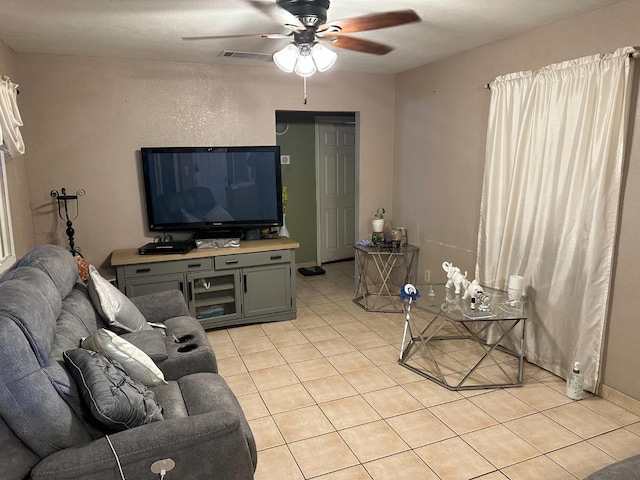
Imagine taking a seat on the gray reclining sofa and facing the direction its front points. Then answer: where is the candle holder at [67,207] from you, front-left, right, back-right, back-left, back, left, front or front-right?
left

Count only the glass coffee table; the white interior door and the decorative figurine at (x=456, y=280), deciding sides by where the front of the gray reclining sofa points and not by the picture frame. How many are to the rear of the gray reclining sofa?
0

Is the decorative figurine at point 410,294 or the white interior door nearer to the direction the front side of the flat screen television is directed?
the decorative figurine

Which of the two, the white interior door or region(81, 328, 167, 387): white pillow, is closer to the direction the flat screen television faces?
the white pillow

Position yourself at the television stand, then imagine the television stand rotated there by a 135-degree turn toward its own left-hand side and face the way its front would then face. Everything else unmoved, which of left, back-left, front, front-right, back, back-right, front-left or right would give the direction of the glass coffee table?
right

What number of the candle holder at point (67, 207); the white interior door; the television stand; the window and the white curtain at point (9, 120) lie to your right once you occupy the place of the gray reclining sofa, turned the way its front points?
0

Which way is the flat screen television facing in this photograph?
toward the camera

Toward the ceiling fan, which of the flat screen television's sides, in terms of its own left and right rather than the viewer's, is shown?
front

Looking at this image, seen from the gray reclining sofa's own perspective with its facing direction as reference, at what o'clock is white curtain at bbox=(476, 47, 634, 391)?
The white curtain is roughly at 12 o'clock from the gray reclining sofa.

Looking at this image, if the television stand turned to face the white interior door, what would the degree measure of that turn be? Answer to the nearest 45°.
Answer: approximately 135° to its left

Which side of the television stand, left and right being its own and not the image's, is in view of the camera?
front

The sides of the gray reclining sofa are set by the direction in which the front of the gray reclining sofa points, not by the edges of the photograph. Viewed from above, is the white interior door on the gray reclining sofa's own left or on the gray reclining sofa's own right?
on the gray reclining sofa's own left

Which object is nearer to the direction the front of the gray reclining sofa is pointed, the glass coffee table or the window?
the glass coffee table

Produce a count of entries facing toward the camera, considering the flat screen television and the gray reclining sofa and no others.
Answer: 1

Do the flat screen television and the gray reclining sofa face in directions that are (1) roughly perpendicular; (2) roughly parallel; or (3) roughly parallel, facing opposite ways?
roughly perpendicular

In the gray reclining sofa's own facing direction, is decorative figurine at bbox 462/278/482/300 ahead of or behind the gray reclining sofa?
ahead

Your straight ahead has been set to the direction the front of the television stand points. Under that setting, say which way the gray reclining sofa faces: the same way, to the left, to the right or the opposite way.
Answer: to the left

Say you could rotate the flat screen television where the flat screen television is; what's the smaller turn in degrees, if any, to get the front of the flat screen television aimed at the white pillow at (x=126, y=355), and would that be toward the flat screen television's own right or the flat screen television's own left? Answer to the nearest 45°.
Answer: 0° — it already faces it

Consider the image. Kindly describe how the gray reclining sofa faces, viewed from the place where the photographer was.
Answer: facing to the right of the viewer

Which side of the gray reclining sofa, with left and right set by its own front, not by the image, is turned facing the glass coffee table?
front

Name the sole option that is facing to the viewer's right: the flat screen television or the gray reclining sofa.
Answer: the gray reclining sofa
